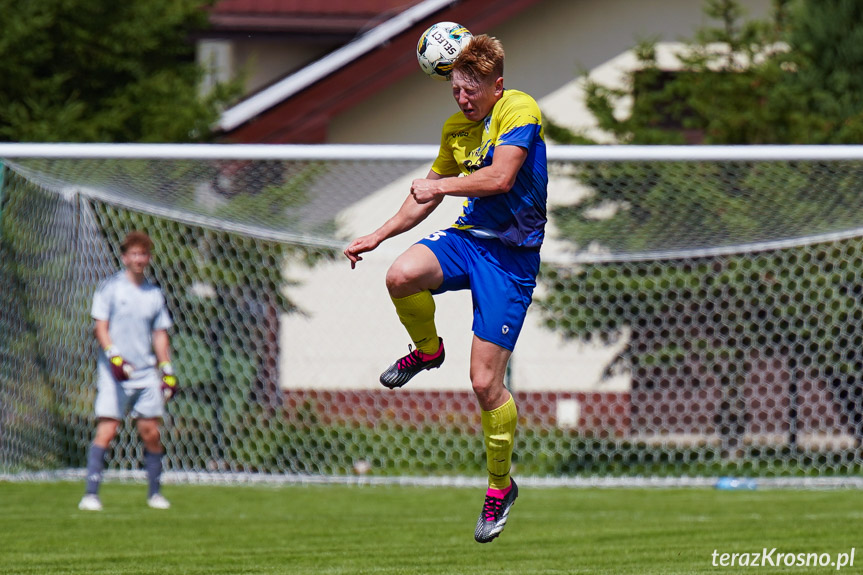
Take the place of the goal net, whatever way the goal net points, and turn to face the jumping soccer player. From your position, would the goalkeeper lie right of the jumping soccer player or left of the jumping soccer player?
right

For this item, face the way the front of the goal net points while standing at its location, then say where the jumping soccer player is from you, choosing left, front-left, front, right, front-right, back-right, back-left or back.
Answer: front

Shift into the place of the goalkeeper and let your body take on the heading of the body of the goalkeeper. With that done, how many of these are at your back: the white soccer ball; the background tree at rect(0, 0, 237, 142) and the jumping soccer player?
1

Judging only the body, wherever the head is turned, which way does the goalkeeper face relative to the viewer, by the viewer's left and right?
facing the viewer

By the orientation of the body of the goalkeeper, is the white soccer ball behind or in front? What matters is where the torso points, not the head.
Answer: in front

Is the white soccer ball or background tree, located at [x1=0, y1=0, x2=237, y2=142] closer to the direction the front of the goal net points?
the white soccer ball

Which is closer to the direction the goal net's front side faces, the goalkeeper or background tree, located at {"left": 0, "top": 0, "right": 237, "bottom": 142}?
the goalkeeper

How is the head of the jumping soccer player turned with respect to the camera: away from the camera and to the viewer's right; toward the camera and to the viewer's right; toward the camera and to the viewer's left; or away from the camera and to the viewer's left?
toward the camera and to the viewer's left

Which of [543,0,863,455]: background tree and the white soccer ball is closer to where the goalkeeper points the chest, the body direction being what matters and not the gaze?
the white soccer ball

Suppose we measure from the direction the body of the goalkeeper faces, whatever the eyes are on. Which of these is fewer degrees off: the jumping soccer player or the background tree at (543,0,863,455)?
the jumping soccer player

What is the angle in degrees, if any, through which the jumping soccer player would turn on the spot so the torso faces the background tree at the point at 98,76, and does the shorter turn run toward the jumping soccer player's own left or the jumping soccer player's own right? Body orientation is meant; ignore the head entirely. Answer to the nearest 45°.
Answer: approximately 90° to the jumping soccer player's own right

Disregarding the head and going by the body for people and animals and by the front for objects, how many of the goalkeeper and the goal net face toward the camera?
2

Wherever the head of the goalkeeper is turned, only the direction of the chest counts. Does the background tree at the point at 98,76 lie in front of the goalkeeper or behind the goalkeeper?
behind

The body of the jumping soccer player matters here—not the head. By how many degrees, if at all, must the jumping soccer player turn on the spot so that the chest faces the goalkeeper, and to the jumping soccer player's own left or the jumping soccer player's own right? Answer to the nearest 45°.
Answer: approximately 90° to the jumping soccer player's own right
